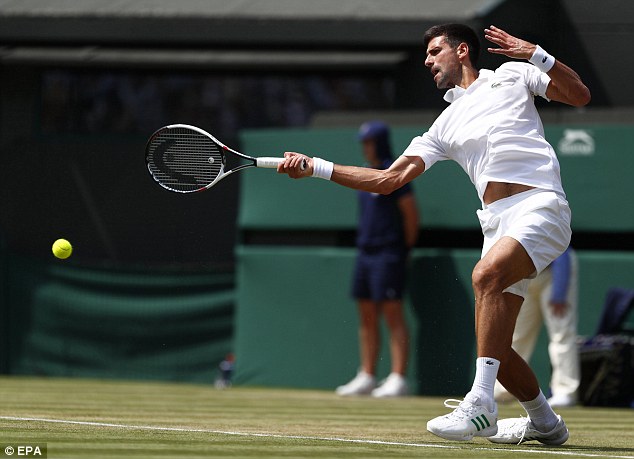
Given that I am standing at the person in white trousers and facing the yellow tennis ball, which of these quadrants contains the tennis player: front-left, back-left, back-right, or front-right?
front-left

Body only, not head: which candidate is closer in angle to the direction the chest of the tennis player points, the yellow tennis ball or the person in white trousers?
the yellow tennis ball

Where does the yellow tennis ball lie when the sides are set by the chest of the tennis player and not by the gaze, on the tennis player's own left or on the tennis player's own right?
on the tennis player's own right

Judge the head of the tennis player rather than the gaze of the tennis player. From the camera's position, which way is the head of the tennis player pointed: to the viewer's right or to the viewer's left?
to the viewer's left

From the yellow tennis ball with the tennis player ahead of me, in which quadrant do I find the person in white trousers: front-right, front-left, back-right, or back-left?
front-left

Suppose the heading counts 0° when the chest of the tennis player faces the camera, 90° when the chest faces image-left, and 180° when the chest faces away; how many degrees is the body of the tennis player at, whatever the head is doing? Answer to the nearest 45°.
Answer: approximately 45°

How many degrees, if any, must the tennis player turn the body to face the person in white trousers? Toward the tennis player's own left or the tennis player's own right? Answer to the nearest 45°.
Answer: approximately 135° to the tennis player's own right
